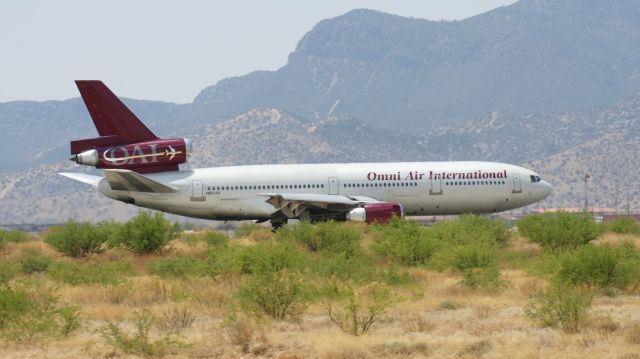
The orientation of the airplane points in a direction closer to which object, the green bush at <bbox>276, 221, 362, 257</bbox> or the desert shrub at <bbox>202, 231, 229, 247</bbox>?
the green bush

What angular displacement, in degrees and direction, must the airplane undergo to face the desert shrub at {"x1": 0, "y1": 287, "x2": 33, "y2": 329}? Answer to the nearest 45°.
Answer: approximately 90° to its right

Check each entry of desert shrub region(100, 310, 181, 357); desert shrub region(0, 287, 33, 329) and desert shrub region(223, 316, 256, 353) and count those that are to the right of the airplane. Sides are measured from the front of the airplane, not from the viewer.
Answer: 3

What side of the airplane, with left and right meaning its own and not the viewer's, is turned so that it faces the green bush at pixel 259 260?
right

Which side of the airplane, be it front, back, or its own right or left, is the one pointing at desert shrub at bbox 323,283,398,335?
right

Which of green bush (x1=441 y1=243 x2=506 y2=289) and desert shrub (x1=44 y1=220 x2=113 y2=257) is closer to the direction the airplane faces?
the green bush

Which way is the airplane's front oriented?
to the viewer's right

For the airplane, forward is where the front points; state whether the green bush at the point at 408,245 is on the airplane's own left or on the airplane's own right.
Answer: on the airplane's own right

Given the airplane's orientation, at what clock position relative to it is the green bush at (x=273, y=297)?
The green bush is roughly at 3 o'clock from the airplane.

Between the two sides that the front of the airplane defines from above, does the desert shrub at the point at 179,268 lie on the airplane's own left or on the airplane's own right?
on the airplane's own right

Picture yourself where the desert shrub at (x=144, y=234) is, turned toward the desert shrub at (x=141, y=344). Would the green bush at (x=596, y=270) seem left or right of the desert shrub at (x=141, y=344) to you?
left

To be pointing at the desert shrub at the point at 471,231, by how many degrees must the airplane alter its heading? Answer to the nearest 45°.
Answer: approximately 45° to its right

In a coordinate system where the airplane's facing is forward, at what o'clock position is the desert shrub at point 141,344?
The desert shrub is roughly at 3 o'clock from the airplane.

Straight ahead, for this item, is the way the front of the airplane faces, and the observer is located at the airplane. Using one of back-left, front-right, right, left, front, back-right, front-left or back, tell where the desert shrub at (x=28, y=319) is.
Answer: right
